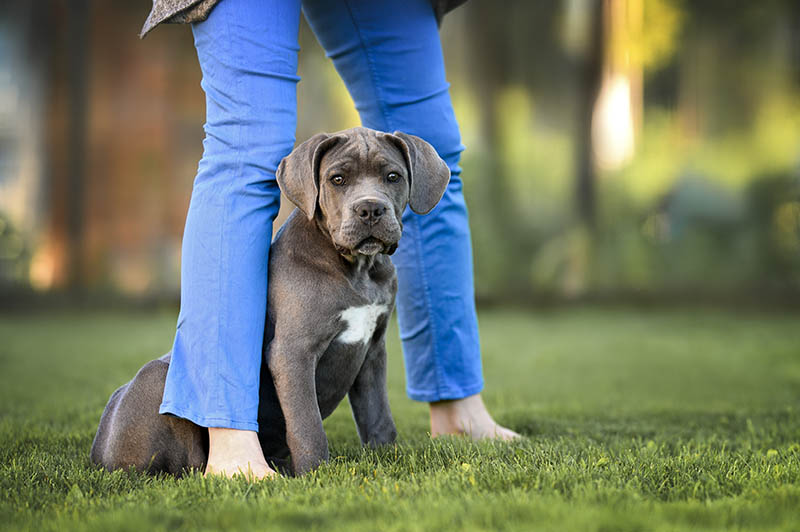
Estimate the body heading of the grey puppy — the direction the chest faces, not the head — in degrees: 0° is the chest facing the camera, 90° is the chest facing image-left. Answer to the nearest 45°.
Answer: approximately 315°
